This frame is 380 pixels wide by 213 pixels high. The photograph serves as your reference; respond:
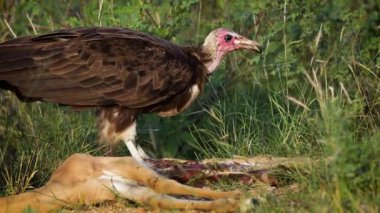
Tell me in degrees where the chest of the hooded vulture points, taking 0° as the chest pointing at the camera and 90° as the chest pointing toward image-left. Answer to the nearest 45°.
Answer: approximately 270°
